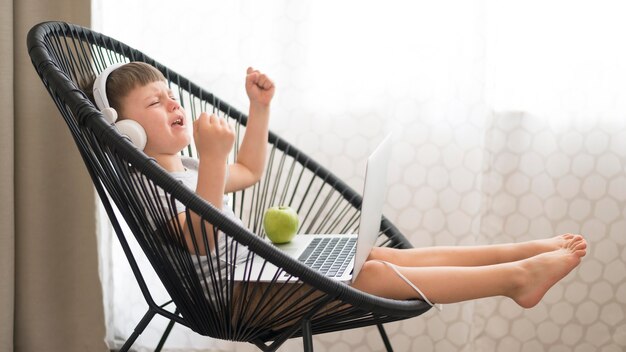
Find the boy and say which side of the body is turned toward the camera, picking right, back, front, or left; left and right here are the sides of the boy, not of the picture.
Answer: right

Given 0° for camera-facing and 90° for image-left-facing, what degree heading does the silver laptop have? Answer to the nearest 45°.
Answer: approximately 90°
